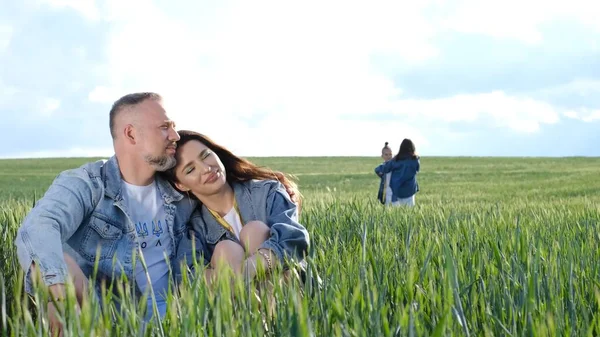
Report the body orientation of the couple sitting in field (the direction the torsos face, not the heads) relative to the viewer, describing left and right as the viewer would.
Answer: facing the viewer and to the right of the viewer

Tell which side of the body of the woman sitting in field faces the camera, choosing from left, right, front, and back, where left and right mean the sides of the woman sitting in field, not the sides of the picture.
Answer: front
